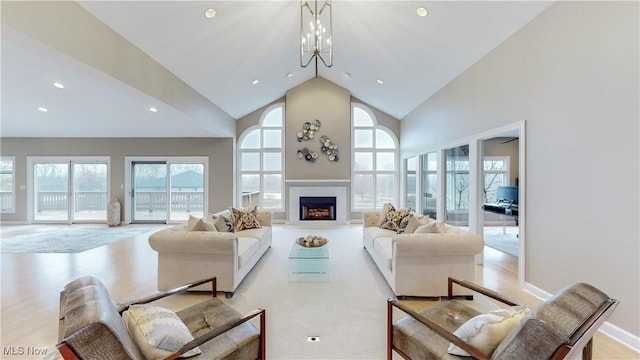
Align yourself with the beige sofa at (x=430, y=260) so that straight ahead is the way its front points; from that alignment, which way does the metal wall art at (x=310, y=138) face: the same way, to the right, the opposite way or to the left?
to the left

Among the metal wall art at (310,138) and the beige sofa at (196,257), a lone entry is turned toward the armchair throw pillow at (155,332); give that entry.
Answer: the metal wall art

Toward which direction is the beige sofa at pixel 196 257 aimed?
to the viewer's right

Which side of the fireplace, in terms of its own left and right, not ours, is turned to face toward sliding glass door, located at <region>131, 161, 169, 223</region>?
right

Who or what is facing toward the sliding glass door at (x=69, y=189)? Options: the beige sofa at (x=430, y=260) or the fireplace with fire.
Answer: the beige sofa

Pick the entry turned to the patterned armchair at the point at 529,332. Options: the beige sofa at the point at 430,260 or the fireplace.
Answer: the fireplace

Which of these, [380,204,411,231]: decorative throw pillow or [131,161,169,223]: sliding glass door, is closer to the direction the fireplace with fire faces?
the decorative throw pillow

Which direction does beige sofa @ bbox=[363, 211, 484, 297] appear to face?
to the viewer's left

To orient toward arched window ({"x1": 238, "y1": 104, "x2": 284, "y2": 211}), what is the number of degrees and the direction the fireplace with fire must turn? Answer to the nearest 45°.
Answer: approximately 90° to its right

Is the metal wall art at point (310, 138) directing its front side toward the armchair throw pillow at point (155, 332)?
yes

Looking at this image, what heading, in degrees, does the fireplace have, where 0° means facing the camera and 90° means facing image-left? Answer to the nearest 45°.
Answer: approximately 0°
